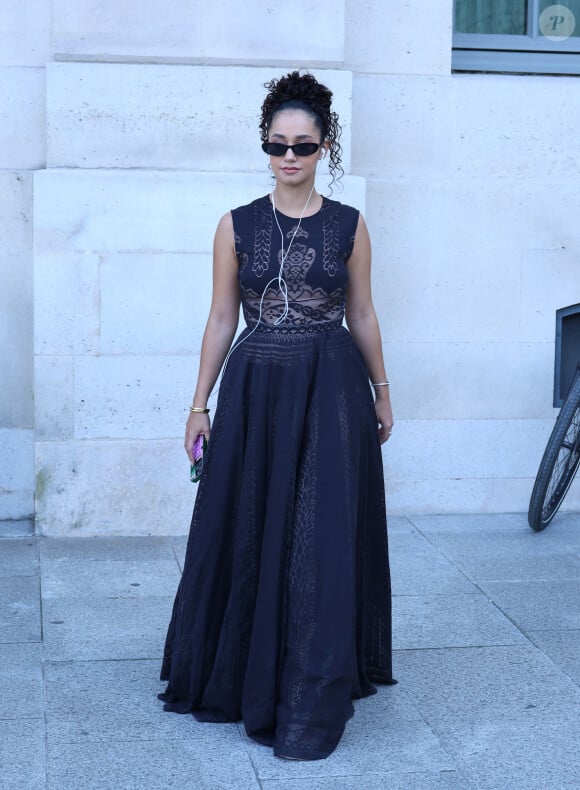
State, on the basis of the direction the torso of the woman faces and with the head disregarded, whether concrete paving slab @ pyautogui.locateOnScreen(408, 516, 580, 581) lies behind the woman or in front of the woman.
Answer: behind

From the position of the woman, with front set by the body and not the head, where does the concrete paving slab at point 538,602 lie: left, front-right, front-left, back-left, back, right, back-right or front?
back-left

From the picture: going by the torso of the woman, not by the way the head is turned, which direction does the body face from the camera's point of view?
toward the camera

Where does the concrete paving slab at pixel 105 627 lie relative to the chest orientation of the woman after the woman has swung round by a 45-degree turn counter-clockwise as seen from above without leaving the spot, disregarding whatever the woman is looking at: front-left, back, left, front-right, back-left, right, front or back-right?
back

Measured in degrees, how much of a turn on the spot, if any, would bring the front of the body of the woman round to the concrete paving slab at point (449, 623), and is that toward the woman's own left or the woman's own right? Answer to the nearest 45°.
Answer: approximately 135° to the woman's own left

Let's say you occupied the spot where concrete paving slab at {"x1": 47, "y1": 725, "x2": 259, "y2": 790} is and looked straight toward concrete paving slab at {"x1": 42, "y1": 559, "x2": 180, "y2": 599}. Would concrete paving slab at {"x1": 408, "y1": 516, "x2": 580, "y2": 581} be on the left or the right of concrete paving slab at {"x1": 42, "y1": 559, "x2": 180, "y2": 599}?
right

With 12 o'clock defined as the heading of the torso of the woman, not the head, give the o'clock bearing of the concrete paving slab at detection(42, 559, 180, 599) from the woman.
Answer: The concrete paving slab is roughly at 5 o'clock from the woman.

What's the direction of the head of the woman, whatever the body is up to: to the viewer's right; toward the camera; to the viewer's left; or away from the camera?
toward the camera

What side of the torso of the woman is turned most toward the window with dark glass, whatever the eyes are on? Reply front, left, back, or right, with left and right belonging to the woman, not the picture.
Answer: back

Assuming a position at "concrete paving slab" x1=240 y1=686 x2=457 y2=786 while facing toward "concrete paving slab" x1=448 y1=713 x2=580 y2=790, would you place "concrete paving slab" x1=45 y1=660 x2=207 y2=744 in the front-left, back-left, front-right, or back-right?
back-left
